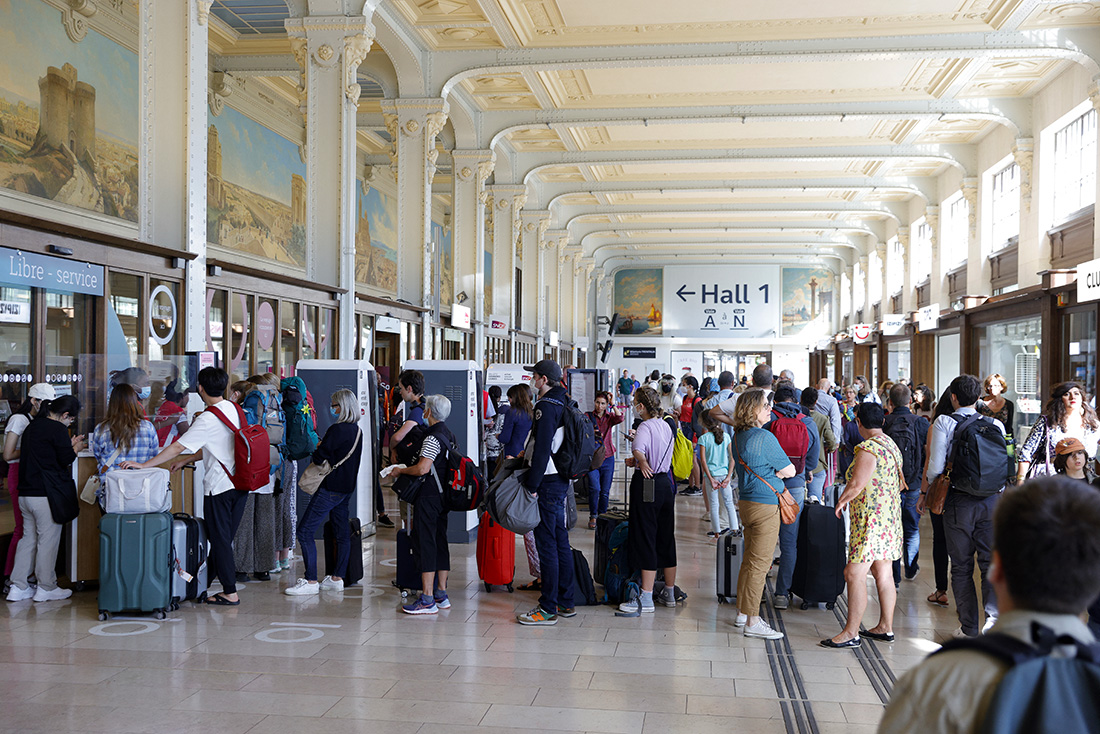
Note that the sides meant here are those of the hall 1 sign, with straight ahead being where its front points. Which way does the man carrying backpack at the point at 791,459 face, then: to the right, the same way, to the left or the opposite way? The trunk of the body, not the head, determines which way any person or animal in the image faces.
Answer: the opposite way

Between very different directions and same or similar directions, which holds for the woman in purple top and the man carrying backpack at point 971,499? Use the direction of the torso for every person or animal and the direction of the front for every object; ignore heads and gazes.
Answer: same or similar directions

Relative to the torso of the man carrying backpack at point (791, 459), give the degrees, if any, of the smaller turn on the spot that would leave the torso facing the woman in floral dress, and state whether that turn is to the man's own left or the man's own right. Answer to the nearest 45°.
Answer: approximately 180°

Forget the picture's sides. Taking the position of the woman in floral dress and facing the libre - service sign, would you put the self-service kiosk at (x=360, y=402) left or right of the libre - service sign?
right

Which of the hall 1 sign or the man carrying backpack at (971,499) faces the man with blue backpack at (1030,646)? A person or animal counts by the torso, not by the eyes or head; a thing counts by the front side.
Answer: the hall 1 sign

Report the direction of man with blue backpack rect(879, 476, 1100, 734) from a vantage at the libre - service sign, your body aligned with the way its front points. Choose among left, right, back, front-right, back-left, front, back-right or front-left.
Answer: front-right

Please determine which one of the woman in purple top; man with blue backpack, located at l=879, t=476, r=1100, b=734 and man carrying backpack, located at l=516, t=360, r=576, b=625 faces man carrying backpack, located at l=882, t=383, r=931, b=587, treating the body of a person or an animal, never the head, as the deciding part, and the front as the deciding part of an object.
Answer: the man with blue backpack

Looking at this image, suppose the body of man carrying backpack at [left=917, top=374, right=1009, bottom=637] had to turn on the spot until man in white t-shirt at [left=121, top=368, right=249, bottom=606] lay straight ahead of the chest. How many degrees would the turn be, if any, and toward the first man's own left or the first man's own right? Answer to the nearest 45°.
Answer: approximately 45° to the first man's own left

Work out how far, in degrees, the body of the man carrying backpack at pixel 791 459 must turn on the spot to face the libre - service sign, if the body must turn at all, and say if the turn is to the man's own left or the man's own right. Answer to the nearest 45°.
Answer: approximately 90° to the man's own left

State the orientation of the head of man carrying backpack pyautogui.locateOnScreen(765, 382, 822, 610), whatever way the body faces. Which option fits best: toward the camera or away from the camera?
away from the camera

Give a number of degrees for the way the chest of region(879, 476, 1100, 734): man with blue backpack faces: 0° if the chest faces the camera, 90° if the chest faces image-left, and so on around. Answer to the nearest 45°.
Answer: approximately 180°

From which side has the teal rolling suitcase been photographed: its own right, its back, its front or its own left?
front

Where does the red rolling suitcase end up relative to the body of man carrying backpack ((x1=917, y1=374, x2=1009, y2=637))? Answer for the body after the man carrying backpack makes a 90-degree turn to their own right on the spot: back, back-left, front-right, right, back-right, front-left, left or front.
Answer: back-left

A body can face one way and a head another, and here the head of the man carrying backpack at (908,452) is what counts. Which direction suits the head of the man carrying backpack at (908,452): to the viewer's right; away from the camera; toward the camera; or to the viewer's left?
away from the camera

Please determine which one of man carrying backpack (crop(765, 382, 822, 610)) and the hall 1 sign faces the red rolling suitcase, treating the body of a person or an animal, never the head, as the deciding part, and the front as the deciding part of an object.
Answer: the hall 1 sign

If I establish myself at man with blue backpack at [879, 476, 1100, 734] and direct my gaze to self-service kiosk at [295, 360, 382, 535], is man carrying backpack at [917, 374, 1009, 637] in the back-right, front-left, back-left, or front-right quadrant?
front-right

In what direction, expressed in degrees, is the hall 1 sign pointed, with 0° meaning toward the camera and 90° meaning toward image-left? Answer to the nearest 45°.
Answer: approximately 0°

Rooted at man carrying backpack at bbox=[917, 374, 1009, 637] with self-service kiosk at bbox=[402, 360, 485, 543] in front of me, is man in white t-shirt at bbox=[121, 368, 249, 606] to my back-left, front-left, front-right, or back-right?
front-left

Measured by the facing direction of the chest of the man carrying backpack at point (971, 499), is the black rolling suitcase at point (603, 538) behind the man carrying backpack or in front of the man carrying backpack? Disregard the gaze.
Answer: in front

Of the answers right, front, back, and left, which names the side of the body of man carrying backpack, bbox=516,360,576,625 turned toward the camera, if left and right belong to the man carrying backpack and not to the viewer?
left

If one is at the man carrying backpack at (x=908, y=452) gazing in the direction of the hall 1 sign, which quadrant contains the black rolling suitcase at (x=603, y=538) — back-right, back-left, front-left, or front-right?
back-left
